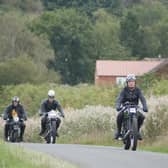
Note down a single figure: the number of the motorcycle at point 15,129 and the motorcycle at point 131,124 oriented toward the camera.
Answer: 2

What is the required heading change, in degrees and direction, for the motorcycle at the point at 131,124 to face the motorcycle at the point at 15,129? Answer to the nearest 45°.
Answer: approximately 135° to its right

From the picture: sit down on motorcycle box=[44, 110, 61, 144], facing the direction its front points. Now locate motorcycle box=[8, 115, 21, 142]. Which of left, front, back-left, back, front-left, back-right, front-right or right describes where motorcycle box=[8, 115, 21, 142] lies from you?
back-right

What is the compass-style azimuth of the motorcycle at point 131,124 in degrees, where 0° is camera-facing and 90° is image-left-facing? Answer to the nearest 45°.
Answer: approximately 0°

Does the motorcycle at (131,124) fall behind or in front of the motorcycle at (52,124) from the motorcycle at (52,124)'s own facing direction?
in front

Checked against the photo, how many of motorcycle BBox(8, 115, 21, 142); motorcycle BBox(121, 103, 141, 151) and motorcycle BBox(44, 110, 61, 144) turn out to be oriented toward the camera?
3
